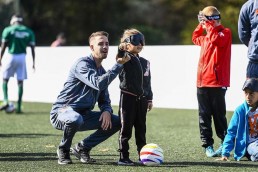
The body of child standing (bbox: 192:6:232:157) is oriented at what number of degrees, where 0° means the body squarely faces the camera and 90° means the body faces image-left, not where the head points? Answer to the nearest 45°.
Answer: approximately 45°

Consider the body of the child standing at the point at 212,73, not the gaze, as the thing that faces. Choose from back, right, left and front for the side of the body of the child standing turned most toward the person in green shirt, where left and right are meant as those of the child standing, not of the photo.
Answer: right
